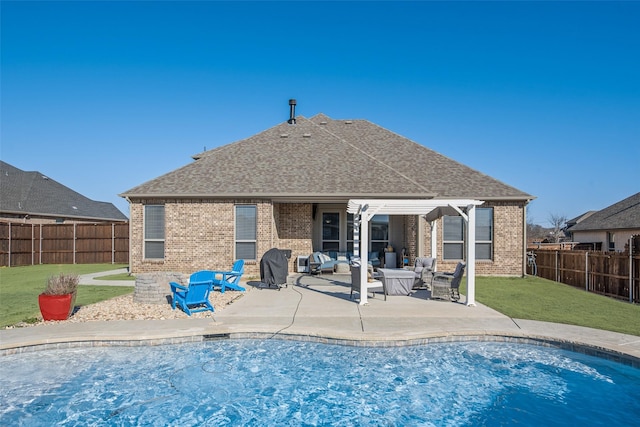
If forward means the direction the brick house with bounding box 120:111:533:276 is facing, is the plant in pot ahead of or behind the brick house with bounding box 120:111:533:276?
behind

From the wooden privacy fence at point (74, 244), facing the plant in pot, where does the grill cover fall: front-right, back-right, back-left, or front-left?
front-left

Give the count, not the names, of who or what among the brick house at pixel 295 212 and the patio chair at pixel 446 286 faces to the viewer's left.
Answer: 1

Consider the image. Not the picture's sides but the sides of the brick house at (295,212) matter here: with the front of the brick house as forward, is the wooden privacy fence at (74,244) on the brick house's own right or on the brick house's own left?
on the brick house's own left

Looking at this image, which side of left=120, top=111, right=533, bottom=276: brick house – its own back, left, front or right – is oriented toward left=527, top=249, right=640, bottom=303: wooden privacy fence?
right

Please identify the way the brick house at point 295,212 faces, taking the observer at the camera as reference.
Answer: facing away from the viewer

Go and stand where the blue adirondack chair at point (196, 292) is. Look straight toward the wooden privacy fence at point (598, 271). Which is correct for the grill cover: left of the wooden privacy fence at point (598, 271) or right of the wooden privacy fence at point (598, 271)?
left

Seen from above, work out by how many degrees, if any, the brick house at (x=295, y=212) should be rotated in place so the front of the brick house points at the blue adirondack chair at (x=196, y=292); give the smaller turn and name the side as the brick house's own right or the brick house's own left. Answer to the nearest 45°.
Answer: approximately 180°

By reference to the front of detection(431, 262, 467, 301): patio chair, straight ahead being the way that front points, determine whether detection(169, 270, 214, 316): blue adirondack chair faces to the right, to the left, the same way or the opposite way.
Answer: the same way

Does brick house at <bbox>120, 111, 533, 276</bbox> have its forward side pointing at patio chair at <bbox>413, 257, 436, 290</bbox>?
no

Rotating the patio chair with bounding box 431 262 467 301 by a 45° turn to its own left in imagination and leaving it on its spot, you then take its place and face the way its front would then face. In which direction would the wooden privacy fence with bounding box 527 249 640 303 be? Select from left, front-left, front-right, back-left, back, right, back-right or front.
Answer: back

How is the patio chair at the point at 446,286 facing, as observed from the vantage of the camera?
facing to the left of the viewer
